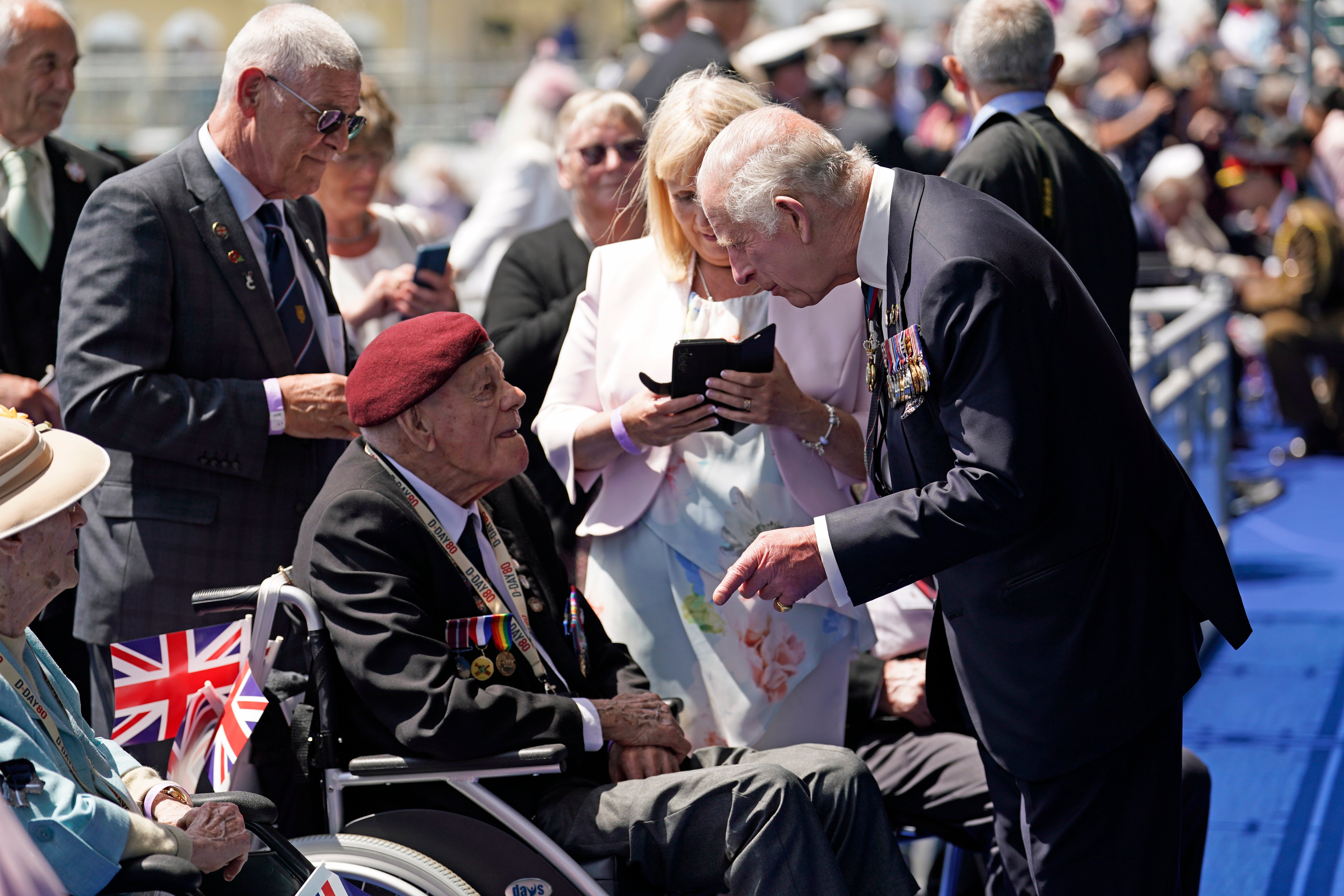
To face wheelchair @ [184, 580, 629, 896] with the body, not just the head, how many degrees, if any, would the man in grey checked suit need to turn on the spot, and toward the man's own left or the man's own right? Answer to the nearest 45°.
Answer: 0° — they already face it

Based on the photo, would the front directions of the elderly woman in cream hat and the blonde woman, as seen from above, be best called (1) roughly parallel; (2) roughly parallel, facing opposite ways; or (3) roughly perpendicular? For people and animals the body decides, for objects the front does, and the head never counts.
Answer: roughly perpendicular

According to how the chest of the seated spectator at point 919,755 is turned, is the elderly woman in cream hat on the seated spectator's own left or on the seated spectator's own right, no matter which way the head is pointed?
on the seated spectator's own right

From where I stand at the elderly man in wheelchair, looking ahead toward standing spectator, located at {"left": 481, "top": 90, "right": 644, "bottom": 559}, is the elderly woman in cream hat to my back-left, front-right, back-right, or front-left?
back-left

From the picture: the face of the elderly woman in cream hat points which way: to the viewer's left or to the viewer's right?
to the viewer's right

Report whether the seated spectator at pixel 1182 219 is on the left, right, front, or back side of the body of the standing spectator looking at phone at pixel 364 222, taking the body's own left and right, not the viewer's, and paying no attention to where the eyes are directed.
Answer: left

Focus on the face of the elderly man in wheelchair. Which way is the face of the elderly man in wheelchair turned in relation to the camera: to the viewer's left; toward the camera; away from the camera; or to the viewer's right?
to the viewer's right

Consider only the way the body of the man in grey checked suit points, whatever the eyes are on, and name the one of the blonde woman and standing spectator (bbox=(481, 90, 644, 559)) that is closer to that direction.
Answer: the blonde woman

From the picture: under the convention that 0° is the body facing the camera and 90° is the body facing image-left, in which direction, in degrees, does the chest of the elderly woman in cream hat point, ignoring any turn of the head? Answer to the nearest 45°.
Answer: approximately 270°

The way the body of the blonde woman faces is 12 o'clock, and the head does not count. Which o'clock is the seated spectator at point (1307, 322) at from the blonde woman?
The seated spectator is roughly at 7 o'clock from the blonde woman.

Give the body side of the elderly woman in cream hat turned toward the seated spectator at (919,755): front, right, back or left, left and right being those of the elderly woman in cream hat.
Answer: front
